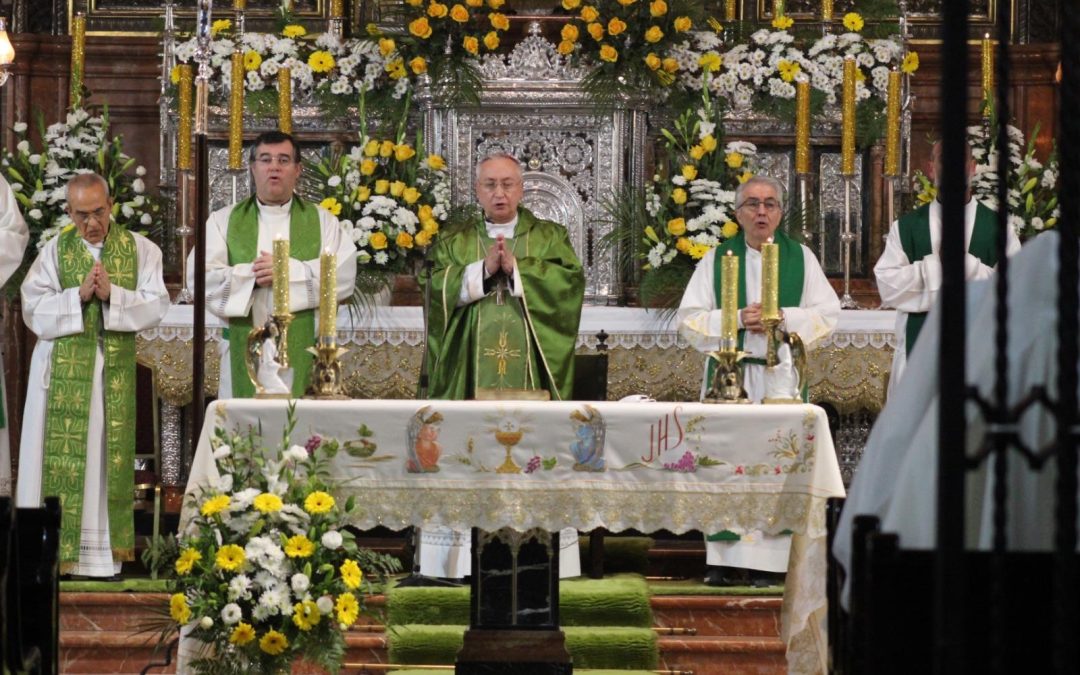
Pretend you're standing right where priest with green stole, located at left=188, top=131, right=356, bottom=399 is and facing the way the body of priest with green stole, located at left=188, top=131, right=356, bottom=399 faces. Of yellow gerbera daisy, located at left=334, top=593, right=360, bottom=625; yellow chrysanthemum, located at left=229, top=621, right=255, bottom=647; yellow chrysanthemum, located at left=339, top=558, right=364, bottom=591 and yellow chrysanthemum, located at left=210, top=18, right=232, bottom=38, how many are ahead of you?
3

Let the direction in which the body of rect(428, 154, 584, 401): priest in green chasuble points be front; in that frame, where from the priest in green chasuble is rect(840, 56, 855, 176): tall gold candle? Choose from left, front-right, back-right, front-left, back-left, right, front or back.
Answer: back-left

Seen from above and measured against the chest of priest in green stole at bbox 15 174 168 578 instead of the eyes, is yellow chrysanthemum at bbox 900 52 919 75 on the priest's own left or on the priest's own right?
on the priest's own left

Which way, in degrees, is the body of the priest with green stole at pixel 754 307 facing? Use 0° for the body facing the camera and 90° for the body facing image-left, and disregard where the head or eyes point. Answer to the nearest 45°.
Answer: approximately 0°

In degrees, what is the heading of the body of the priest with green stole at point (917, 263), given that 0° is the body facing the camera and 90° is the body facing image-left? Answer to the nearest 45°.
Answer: approximately 0°

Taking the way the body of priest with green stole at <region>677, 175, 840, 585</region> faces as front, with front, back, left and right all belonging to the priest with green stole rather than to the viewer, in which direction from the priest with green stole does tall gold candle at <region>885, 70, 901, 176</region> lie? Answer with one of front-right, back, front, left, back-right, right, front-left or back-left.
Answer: back-left
